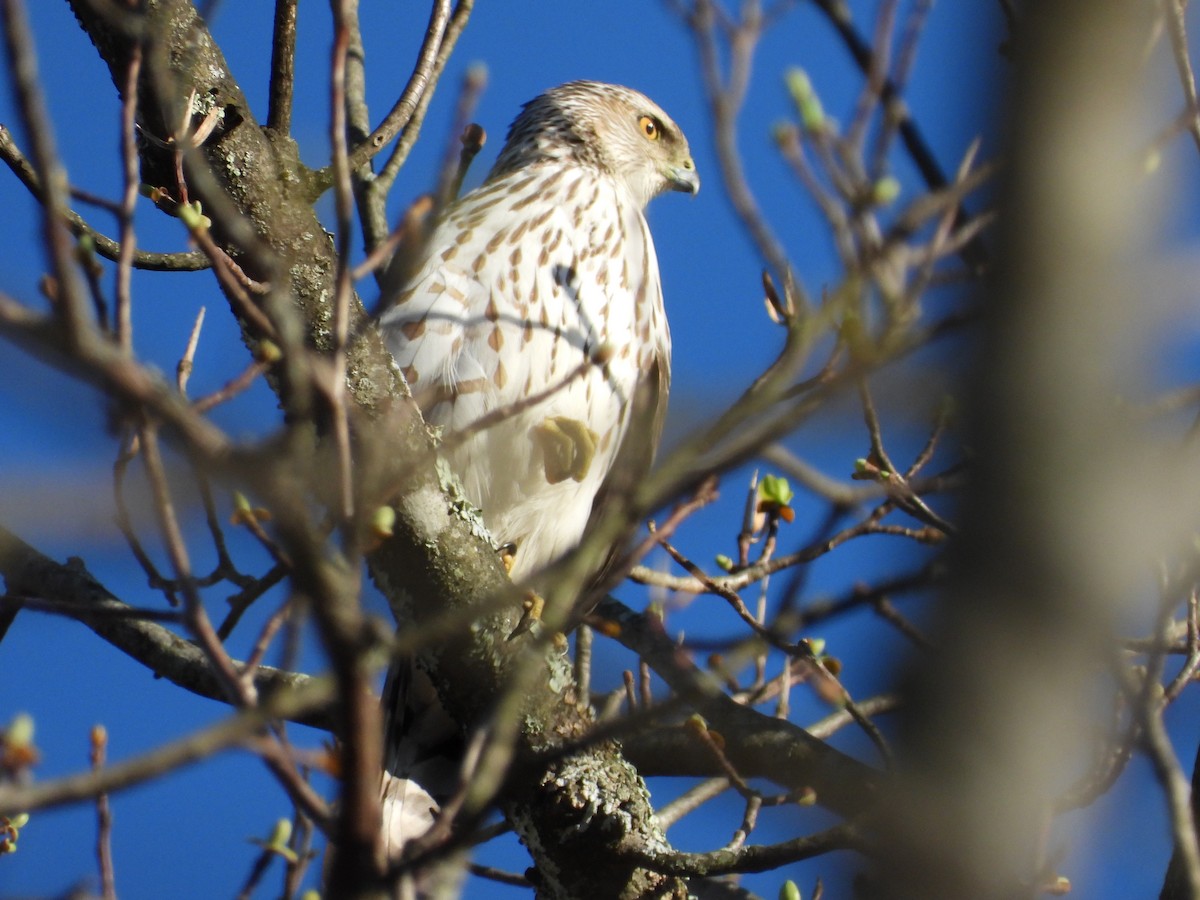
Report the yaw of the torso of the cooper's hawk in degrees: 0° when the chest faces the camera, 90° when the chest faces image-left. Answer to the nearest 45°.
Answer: approximately 315°
